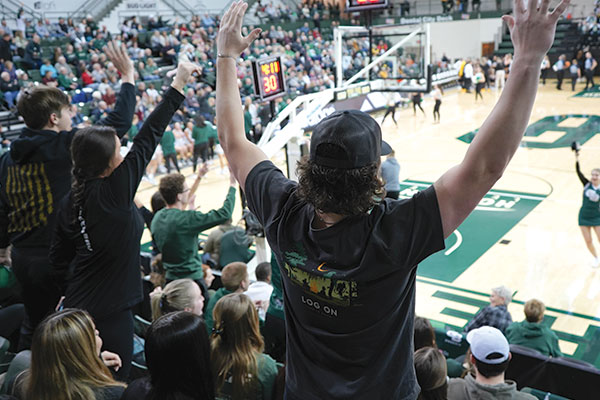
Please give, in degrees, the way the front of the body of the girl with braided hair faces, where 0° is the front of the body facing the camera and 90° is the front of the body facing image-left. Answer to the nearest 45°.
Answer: approximately 225°

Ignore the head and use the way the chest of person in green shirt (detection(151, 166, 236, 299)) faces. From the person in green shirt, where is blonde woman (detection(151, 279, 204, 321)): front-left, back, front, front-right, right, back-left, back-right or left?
back-right

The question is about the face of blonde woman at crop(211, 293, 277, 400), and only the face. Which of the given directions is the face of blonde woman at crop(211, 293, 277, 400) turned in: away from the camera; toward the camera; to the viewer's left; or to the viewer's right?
away from the camera

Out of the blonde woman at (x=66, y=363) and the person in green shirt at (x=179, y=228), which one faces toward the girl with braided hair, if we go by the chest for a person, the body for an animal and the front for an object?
the blonde woman

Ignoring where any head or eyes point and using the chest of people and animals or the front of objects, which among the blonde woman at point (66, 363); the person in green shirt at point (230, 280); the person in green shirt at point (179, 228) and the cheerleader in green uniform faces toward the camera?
the cheerleader in green uniform

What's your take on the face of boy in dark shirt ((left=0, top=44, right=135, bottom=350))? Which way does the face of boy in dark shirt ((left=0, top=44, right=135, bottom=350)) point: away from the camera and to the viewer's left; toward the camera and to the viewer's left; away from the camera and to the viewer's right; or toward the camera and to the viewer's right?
away from the camera and to the viewer's right

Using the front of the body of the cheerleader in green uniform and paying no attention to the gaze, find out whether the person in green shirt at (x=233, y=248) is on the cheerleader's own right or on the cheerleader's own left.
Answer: on the cheerleader's own right

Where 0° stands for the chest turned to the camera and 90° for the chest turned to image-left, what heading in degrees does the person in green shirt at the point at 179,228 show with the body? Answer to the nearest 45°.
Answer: approximately 225°
